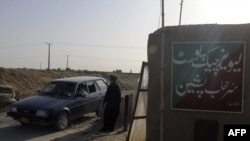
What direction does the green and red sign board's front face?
toward the camera

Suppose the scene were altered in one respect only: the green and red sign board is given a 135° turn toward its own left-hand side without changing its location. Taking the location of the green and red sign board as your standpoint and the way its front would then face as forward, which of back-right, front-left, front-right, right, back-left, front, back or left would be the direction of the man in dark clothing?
left
